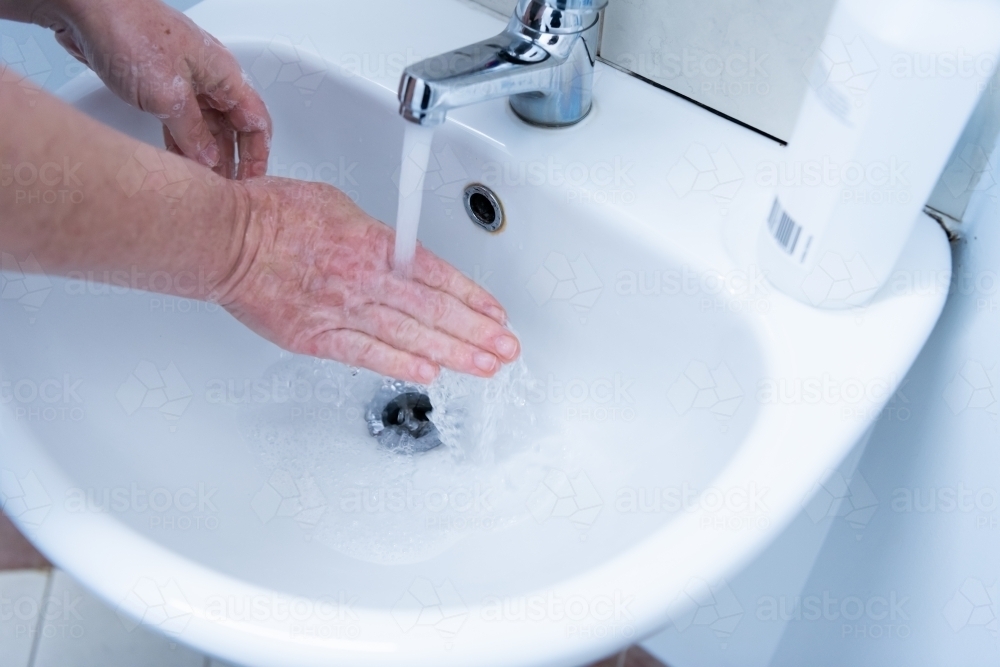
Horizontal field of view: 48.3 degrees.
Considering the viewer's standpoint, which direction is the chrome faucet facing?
facing the viewer and to the left of the viewer
